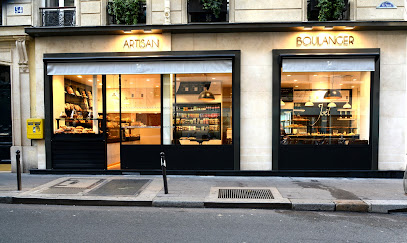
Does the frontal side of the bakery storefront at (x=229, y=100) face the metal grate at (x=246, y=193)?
yes

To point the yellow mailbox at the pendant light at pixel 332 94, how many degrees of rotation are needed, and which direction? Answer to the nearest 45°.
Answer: approximately 45° to its left

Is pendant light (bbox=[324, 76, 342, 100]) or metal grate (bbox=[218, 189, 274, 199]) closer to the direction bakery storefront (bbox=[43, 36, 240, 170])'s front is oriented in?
the metal grate

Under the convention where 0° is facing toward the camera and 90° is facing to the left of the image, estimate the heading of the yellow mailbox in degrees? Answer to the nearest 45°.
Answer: approximately 0°

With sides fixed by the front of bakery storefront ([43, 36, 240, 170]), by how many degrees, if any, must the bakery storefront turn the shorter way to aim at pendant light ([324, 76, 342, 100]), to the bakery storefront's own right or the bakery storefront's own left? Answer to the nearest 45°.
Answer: approximately 90° to the bakery storefront's own left

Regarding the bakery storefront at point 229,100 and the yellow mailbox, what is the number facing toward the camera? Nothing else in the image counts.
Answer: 2

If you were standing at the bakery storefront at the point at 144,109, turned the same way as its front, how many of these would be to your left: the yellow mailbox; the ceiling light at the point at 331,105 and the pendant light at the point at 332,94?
2

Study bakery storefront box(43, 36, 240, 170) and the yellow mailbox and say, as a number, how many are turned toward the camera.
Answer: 2

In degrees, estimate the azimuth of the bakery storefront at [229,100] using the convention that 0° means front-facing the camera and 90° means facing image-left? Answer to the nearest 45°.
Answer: approximately 0°
